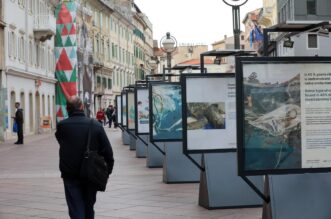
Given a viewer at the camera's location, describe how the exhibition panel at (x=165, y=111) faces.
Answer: facing the viewer

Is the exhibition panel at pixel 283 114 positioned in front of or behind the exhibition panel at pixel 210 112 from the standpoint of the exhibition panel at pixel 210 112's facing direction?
in front

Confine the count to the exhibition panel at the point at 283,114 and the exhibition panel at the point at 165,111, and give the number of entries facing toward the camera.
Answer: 2

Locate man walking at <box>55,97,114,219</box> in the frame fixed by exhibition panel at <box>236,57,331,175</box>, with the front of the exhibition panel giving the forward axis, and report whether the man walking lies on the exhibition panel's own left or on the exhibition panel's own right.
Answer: on the exhibition panel's own right

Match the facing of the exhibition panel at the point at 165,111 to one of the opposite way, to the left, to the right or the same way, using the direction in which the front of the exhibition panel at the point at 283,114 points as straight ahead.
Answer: the same way

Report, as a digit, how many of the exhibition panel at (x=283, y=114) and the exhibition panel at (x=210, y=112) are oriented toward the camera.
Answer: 2

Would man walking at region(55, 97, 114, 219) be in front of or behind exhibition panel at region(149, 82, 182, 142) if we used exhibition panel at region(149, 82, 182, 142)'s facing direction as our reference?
in front

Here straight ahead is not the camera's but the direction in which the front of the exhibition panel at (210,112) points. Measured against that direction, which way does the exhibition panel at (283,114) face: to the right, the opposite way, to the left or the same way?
the same way

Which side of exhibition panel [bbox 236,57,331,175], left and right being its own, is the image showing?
front

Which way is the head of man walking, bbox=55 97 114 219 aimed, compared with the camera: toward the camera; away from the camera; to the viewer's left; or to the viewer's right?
away from the camera

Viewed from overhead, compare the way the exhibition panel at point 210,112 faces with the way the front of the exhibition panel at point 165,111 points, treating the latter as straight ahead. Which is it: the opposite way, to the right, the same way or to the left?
the same way
